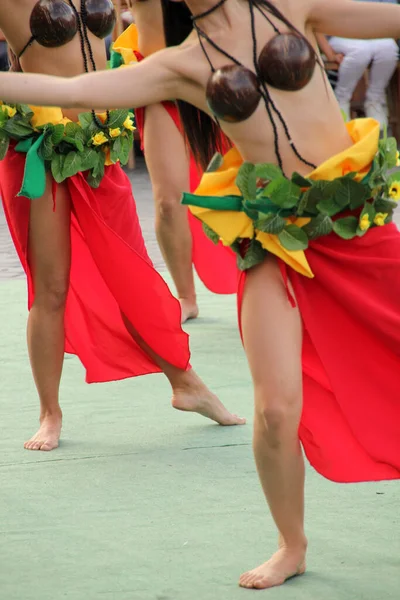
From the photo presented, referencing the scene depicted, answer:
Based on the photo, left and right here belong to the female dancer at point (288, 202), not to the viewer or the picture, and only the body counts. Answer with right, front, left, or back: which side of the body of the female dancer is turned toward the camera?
front

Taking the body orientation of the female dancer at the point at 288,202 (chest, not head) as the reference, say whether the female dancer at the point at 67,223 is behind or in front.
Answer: behind
